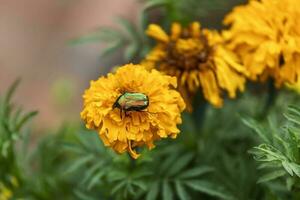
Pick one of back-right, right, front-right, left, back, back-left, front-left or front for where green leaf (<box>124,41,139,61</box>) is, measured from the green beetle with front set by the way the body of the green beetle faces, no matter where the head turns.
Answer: right

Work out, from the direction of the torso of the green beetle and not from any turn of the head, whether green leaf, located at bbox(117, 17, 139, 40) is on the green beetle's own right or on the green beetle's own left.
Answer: on the green beetle's own right

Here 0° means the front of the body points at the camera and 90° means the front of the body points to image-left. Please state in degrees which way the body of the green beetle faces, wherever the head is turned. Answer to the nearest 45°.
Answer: approximately 90°

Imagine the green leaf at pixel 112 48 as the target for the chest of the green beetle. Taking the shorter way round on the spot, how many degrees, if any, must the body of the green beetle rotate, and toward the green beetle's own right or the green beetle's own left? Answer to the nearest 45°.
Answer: approximately 90° to the green beetle's own right

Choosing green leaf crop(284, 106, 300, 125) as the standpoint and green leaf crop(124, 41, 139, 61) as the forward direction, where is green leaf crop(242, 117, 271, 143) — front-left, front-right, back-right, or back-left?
front-left
